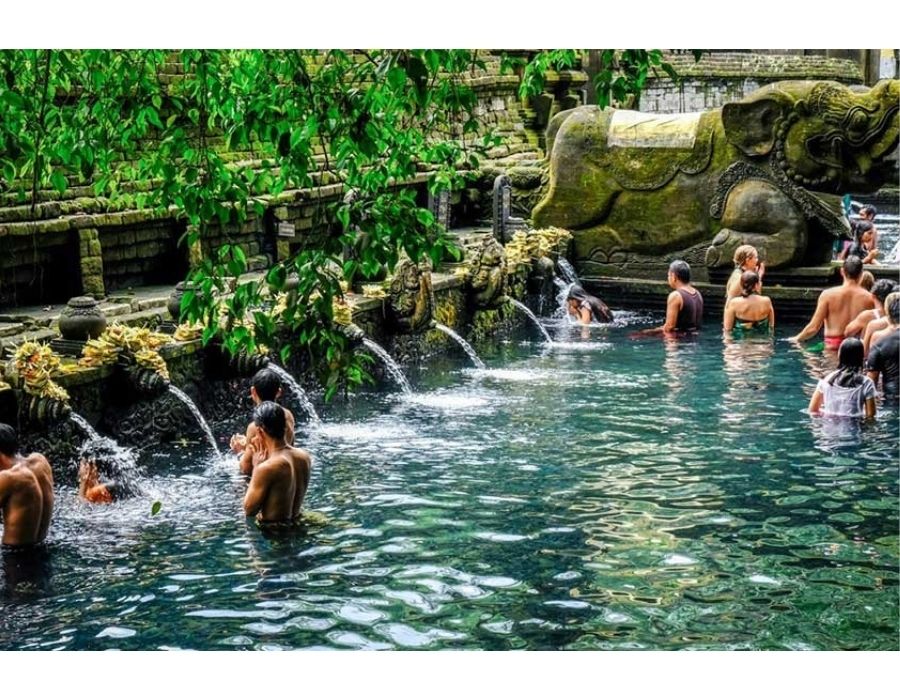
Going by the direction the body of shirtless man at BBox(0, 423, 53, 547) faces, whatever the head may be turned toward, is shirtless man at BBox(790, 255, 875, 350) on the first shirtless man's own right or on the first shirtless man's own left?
on the first shirtless man's own right

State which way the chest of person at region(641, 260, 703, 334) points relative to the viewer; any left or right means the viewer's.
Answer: facing away from the viewer and to the left of the viewer

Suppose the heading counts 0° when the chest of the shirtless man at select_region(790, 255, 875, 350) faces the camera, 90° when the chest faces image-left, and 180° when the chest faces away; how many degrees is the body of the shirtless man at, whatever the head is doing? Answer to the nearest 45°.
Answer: approximately 180°

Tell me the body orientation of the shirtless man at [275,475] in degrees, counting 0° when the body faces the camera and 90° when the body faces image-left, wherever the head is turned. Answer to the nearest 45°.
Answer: approximately 135°

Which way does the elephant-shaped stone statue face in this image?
to the viewer's right

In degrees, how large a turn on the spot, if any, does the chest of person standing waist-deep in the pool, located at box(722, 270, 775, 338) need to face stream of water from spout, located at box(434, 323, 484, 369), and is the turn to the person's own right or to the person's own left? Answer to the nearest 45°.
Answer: approximately 135° to the person's own left

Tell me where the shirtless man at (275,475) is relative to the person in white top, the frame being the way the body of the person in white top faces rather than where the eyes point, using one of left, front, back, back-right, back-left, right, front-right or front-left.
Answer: back-left

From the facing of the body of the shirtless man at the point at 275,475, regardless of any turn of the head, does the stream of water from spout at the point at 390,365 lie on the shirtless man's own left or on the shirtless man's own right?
on the shirtless man's own right

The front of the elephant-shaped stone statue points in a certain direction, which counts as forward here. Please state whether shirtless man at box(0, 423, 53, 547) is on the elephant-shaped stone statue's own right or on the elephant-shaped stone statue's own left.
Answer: on the elephant-shaped stone statue's own right

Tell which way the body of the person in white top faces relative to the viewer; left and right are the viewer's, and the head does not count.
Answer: facing away from the viewer

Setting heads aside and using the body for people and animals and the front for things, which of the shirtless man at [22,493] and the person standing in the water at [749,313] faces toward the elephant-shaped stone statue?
the person standing in the water

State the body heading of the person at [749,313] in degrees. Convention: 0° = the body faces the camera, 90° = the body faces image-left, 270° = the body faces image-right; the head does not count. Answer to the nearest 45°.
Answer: approximately 180°

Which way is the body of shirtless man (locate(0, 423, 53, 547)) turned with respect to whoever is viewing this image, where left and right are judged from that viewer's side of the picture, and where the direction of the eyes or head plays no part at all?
facing away from the viewer and to the left of the viewer
